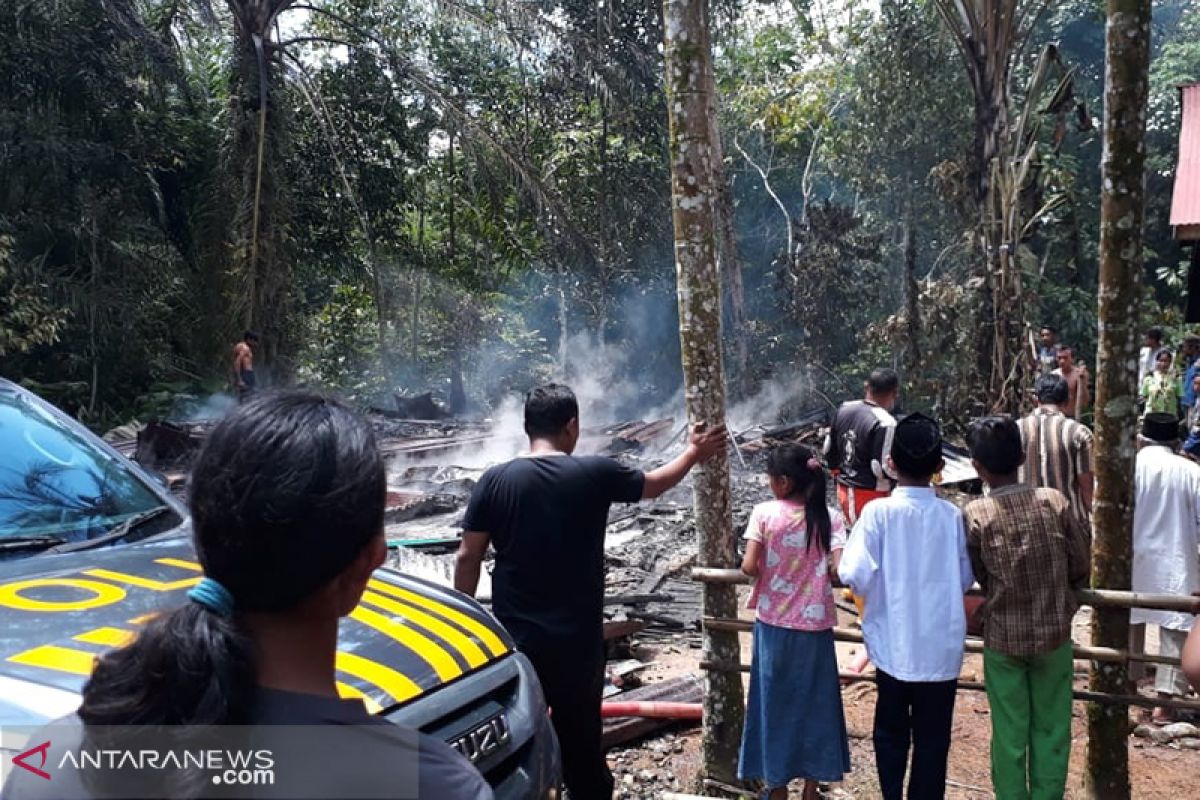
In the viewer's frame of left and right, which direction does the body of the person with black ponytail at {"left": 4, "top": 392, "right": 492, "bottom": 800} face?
facing away from the viewer and to the right of the viewer

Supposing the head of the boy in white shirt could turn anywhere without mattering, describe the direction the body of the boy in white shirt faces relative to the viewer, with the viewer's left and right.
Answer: facing away from the viewer

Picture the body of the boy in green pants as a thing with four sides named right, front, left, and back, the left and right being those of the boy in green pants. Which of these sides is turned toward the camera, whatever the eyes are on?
back

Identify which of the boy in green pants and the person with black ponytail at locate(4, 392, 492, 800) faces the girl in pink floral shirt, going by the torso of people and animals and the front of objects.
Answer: the person with black ponytail

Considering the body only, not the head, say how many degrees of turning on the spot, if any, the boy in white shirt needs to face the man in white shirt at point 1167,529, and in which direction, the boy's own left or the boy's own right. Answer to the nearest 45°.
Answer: approximately 45° to the boy's own right

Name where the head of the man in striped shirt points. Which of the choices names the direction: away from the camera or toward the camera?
away from the camera

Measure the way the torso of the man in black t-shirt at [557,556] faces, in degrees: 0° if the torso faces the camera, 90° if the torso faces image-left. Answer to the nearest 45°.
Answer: approximately 180°

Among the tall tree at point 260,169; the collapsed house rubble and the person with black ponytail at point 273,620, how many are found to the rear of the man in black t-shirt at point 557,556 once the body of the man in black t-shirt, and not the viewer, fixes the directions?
1

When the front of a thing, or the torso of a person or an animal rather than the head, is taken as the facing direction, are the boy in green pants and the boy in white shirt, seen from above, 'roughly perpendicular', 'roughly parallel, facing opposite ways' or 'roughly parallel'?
roughly parallel

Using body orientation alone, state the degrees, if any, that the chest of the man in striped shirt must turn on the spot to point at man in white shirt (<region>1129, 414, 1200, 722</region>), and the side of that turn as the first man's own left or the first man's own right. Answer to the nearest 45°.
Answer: approximately 135° to the first man's own right

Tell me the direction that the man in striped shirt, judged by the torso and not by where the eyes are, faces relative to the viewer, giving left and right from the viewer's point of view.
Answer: facing away from the viewer

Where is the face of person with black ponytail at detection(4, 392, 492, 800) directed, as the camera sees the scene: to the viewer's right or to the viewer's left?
to the viewer's right

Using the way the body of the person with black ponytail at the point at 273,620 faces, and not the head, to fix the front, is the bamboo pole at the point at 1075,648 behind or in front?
in front

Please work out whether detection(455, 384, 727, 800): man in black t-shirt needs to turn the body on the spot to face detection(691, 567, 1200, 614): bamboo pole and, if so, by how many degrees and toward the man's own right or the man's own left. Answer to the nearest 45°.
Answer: approximately 90° to the man's own right

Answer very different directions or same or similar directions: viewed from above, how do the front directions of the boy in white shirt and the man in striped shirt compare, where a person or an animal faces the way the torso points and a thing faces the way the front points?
same or similar directions
